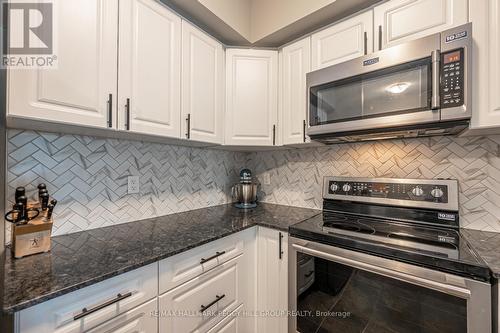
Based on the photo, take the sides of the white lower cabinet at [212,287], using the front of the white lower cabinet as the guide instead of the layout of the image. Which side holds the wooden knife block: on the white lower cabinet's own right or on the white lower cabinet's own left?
on the white lower cabinet's own right

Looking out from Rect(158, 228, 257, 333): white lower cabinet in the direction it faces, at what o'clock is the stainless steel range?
The stainless steel range is roughly at 11 o'clock from the white lower cabinet.

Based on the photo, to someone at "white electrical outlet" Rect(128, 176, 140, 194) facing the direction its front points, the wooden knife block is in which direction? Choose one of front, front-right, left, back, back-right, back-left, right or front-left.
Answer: front-right

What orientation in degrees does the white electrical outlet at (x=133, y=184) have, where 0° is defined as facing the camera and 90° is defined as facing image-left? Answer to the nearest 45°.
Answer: approximately 0°

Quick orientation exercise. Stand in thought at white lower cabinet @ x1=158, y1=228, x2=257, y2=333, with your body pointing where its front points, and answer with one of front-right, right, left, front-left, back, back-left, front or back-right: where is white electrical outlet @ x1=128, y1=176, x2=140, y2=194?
back

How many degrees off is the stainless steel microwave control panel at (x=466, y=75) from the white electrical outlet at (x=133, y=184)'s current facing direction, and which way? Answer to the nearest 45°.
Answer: approximately 45° to its left

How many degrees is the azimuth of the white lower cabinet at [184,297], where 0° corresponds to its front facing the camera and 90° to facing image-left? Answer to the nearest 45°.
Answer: approximately 315°

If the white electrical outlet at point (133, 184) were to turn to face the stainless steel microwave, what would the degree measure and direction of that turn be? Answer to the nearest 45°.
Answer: approximately 45° to its left

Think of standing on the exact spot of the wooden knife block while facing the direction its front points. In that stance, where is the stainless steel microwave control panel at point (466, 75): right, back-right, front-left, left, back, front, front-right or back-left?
front-left

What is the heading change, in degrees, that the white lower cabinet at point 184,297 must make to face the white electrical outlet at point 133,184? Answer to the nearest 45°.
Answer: approximately 180°

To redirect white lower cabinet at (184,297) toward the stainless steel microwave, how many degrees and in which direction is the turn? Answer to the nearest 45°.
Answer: approximately 45° to its left

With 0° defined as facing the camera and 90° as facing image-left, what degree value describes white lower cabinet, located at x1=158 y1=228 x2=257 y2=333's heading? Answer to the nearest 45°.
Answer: approximately 315°
